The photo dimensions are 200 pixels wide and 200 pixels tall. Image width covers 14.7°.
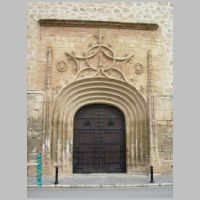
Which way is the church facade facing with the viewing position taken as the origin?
facing the viewer
